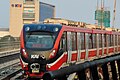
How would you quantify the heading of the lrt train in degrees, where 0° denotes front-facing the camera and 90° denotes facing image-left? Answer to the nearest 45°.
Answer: approximately 45°
